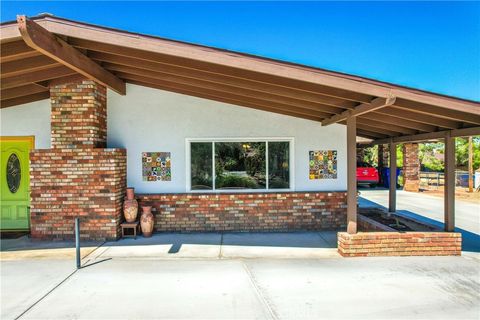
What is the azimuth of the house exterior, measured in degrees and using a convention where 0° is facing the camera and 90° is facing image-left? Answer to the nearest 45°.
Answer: approximately 0°

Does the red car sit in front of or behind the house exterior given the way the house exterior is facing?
behind

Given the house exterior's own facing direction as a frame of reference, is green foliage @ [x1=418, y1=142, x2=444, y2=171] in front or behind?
behind
